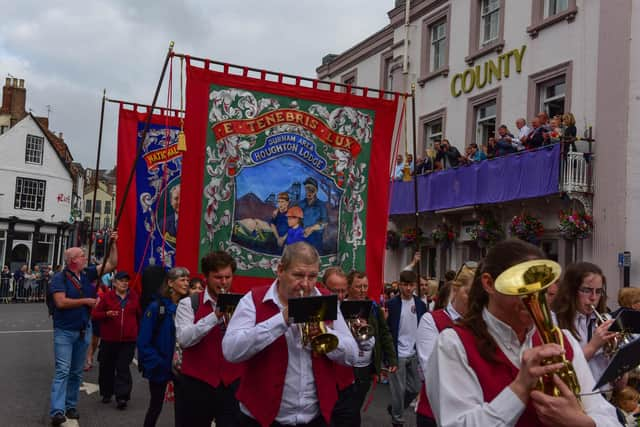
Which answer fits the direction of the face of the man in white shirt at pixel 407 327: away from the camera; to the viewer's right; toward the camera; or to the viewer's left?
toward the camera

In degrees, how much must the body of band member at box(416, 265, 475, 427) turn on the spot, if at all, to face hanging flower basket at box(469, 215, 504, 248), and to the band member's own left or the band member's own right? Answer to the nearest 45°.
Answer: approximately 135° to the band member's own left

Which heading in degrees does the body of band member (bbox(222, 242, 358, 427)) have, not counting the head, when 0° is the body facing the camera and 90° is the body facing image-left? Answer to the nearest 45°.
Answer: approximately 315°

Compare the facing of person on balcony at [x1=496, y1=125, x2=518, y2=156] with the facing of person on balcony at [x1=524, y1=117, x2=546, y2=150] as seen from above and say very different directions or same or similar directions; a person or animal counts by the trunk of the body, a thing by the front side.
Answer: same or similar directions

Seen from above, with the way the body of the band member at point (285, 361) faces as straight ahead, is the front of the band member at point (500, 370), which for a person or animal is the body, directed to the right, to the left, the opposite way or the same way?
the same way

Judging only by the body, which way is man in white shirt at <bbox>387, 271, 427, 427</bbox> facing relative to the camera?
toward the camera

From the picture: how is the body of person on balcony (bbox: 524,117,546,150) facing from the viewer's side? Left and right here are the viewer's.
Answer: facing the viewer and to the left of the viewer

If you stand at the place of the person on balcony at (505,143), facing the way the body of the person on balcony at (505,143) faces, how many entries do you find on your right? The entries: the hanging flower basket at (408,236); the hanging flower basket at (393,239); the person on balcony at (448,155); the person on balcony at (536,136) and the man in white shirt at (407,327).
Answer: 3

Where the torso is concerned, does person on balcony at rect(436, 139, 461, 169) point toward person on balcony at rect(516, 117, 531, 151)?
no

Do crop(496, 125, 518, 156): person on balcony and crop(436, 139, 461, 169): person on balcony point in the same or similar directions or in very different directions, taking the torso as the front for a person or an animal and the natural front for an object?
same or similar directions

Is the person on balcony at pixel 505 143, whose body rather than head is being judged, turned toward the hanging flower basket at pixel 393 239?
no
